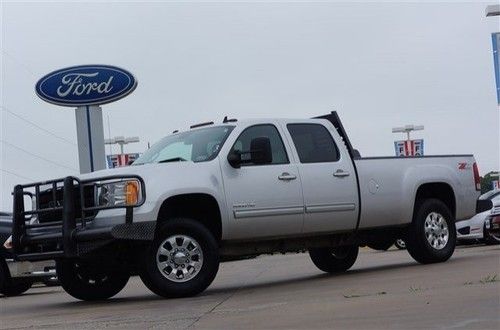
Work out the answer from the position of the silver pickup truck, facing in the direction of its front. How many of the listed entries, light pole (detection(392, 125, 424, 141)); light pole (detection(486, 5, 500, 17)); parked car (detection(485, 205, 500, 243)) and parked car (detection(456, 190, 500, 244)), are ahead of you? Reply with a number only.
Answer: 0

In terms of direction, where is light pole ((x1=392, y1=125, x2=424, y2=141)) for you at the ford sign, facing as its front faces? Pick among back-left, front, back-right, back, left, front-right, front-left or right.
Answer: back-left

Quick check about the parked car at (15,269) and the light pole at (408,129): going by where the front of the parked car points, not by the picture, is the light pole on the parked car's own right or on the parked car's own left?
on the parked car's own left

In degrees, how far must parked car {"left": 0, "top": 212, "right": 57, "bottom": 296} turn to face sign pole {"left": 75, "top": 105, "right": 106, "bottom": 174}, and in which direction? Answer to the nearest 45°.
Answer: approximately 135° to its left

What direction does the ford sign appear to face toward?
toward the camera

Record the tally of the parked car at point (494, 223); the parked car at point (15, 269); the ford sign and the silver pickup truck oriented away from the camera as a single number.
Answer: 0

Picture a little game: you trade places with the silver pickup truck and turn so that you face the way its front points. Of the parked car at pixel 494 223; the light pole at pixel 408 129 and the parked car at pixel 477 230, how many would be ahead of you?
0

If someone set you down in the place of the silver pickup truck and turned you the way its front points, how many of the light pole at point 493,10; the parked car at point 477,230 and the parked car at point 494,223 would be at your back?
3

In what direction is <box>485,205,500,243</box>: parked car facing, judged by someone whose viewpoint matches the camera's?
facing the viewer and to the left of the viewer

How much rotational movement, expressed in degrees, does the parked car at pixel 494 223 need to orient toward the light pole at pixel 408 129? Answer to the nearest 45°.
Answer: approximately 135° to its right

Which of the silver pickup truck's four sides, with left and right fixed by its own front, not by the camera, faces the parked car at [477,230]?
back

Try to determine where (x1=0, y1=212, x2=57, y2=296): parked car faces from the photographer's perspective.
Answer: facing the viewer and to the right of the viewer

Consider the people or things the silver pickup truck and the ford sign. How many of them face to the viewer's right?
0

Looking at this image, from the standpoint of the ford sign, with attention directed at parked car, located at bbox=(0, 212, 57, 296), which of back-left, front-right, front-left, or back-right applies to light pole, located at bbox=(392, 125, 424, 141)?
back-left
